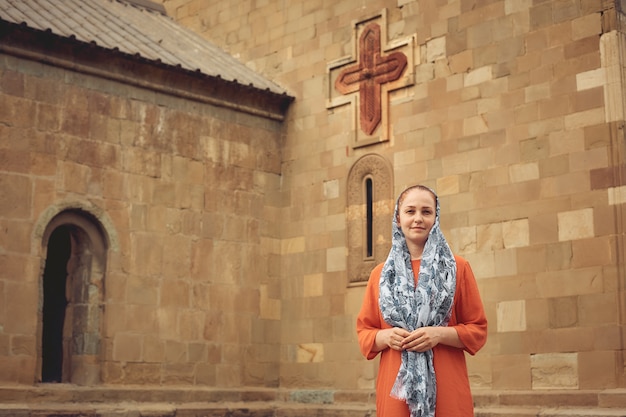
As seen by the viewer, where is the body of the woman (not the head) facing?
toward the camera

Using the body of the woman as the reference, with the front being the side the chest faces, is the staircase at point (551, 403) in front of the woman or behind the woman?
behind

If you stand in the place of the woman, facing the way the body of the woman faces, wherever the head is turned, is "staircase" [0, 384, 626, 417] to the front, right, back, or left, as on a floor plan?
back
